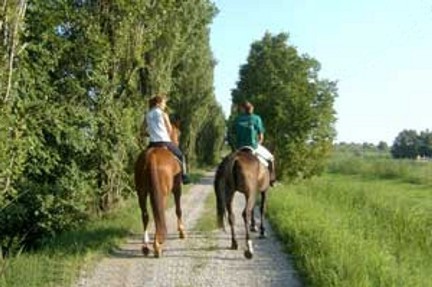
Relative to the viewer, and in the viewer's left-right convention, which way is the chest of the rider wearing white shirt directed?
facing away from the viewer and to the right of the viewer

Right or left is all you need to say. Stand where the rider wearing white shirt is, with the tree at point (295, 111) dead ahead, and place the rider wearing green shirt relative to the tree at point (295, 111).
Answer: right

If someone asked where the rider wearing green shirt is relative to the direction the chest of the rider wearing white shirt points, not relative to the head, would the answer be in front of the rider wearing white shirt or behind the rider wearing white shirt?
in front

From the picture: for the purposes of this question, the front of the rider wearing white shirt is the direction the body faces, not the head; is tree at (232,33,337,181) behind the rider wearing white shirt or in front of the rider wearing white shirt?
in front

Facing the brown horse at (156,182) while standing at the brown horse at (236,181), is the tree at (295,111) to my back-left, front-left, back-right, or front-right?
back-right

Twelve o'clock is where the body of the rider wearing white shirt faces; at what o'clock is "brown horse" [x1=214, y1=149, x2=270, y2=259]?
The brown horse is roughly at 2 o'clock from the rider wearing white shirt.
